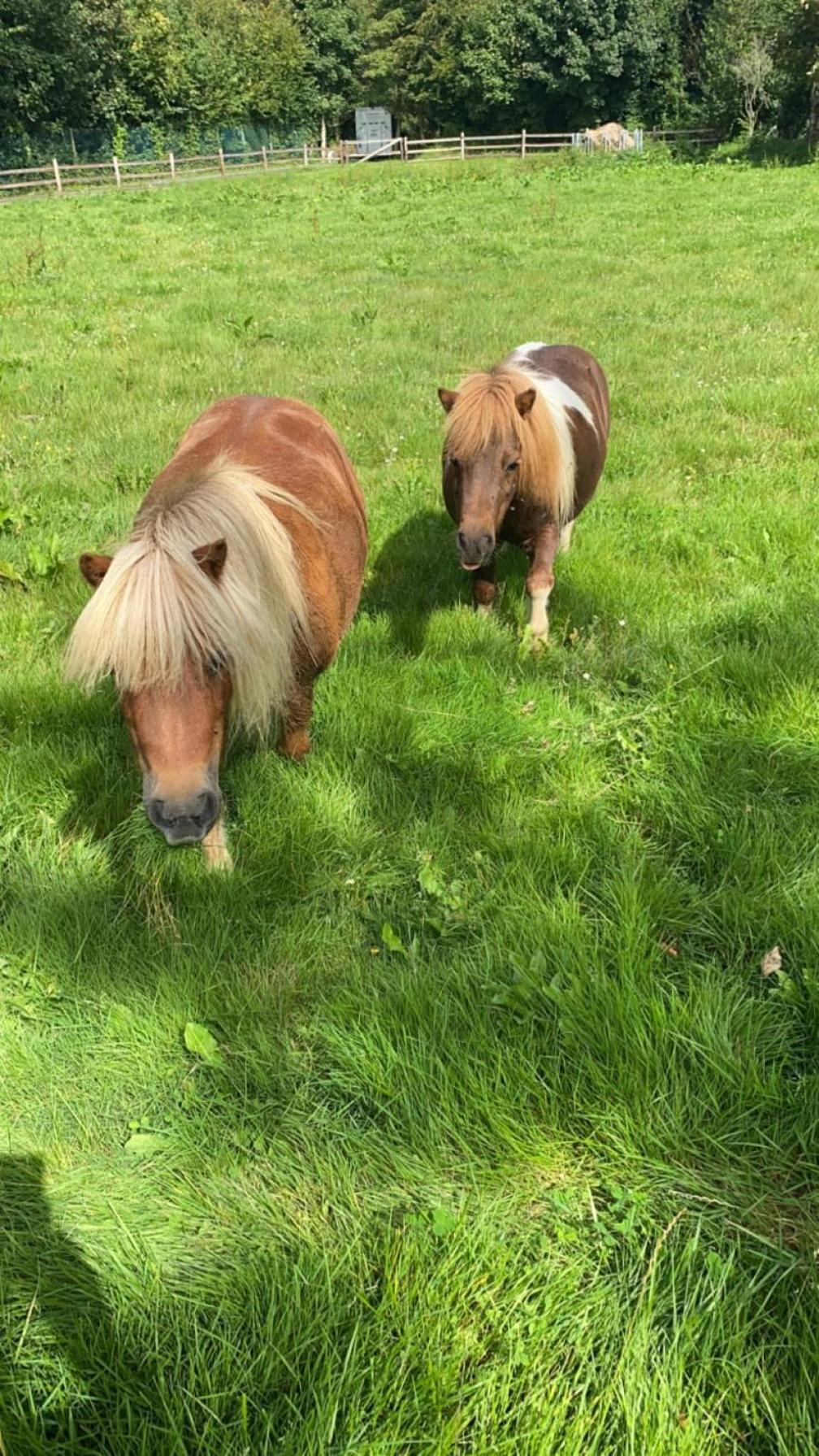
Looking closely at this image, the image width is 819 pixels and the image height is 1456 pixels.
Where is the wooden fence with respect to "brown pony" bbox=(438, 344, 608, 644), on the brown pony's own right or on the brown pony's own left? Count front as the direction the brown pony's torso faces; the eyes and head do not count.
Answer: on the brown pony's own right

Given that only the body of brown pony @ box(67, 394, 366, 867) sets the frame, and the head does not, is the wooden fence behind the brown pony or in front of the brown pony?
behind

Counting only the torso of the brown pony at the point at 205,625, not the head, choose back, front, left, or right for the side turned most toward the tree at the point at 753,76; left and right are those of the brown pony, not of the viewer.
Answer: back

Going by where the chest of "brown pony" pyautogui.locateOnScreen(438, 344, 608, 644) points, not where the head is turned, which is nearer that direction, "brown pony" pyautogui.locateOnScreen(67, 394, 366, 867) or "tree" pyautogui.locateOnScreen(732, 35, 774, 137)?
the brown pony

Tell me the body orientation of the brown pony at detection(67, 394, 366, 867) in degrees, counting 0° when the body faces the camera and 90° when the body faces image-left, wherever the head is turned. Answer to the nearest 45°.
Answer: approximately 45°

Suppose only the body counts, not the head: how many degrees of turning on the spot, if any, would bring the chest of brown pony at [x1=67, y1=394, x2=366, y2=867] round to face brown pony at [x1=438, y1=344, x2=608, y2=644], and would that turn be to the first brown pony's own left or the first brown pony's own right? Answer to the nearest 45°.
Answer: approximately 180°

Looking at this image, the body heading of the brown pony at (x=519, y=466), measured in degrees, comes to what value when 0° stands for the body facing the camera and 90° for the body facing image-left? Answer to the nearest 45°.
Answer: approximately 45°
